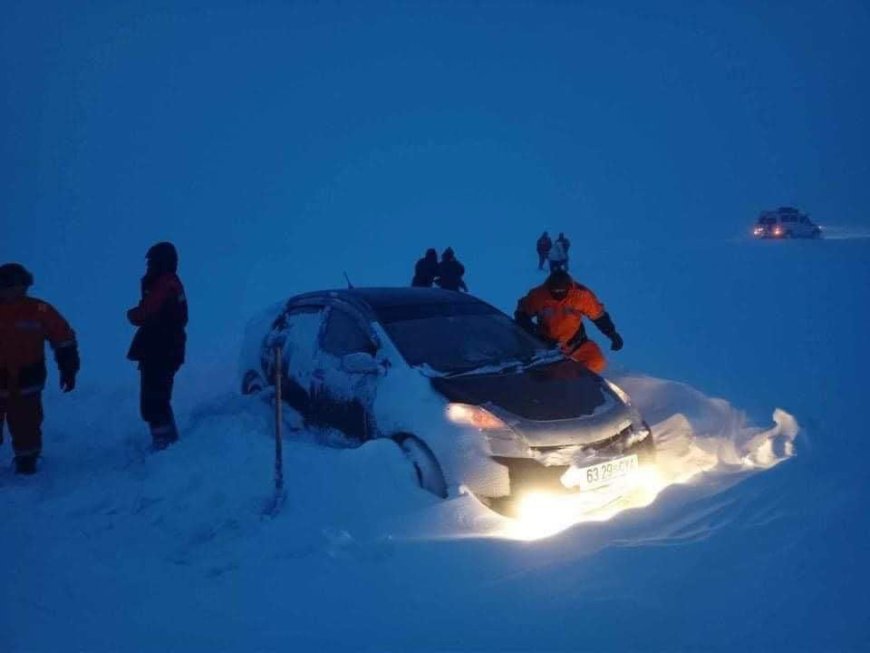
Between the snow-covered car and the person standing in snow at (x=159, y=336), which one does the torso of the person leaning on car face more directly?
the snow-covered car

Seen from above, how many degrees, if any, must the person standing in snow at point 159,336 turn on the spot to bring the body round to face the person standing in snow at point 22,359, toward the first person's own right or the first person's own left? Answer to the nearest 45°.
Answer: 0° — they already face them

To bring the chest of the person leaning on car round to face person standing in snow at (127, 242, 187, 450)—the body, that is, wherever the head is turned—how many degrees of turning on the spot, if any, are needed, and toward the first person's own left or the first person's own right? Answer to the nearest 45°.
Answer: approximately 45° to the first person's own right

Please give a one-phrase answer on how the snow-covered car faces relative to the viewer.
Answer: facing the viewer and to the right of the viewer

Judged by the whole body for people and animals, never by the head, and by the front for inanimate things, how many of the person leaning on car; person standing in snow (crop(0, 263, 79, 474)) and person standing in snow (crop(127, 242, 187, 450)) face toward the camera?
1
